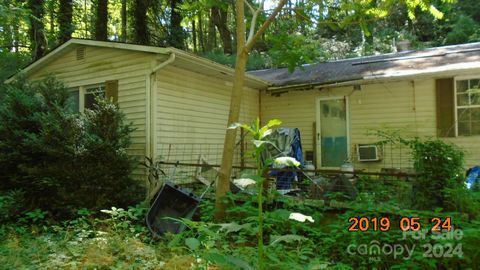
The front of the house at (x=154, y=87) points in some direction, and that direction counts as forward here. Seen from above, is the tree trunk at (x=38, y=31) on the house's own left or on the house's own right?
on the house's own right

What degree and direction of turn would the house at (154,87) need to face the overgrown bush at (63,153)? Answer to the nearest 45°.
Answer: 0° — it already faces it

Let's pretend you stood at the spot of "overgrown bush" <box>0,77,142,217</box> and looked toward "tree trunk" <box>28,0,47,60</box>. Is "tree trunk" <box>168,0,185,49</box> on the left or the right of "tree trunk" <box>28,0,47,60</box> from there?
right

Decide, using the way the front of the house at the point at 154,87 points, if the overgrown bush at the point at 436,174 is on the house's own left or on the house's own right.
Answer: on the house's own left

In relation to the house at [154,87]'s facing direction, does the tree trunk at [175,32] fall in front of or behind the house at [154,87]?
behind

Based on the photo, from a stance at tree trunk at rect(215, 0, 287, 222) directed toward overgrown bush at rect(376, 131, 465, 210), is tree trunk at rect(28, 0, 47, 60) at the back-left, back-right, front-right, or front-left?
back-left

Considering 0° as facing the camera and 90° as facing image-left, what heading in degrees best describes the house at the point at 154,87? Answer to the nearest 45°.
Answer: approximately 45°
